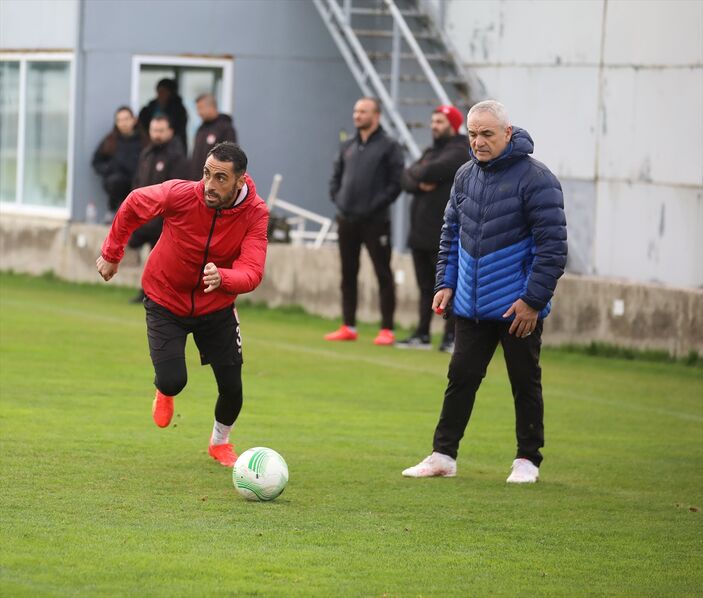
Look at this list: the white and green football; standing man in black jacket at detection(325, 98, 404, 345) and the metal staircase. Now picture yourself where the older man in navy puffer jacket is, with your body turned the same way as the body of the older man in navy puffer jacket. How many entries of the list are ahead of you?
1

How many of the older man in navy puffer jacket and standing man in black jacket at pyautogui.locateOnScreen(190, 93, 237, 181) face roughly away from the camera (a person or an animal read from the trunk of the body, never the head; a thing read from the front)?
0

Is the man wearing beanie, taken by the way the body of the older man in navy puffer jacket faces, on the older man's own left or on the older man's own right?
on the older man's own right

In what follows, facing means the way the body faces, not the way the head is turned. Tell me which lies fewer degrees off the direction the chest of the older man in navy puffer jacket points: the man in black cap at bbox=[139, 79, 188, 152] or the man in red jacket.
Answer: the man in red jacket

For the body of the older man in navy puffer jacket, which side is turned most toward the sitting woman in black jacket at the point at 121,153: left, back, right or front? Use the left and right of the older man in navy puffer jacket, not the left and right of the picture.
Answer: right

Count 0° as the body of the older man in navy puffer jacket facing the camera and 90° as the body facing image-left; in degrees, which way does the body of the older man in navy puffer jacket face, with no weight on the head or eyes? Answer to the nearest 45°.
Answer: approximately 45°

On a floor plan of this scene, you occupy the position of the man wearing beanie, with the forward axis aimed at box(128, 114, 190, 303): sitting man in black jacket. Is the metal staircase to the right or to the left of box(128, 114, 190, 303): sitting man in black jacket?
right

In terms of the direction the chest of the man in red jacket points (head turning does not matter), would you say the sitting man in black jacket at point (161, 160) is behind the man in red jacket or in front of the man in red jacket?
behind

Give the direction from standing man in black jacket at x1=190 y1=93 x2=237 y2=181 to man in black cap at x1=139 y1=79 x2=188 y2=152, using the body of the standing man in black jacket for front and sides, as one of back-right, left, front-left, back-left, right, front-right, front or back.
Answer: back-right

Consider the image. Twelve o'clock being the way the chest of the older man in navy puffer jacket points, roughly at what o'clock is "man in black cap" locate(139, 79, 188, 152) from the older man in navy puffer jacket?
The man in black cap is roughly at 4 o'clock from the older man in navy puffer jacket.

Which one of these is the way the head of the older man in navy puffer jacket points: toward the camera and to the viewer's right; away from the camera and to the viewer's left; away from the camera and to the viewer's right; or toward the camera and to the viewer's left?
toward the camera and to the viewer's left
